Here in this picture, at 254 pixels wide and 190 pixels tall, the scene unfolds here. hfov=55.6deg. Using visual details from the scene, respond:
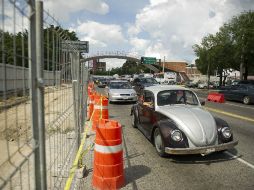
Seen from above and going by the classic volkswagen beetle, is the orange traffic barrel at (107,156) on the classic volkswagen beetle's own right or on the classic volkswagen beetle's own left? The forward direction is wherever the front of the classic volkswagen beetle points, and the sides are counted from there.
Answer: on the classic volkswagen beetle's own right

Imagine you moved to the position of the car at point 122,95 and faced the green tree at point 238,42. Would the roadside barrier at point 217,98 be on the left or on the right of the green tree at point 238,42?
right

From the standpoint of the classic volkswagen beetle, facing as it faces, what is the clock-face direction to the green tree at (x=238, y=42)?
The green tree is roughly at 8 o'clock from the classic volkswagen beetle.

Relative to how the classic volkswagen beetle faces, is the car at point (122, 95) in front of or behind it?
behind

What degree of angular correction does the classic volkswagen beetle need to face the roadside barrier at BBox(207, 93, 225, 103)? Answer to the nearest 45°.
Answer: approximately 135° to its left

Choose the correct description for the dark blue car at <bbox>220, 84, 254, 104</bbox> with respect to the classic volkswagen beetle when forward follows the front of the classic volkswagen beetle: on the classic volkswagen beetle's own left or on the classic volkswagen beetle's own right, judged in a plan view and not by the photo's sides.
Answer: on the classic volkswagen beetle's own left

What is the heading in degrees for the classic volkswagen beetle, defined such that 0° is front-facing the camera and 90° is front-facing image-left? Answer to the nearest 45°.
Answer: approximately 315°
